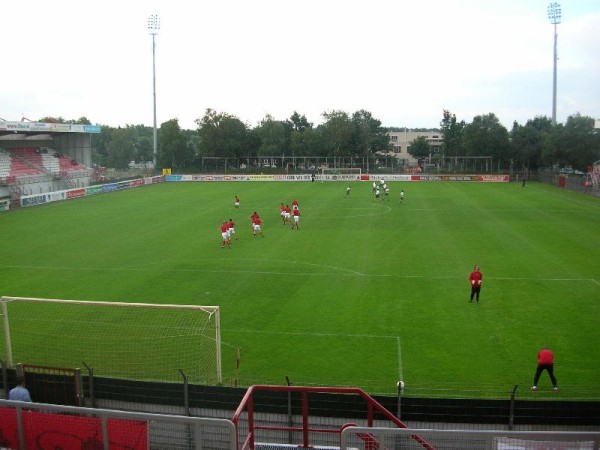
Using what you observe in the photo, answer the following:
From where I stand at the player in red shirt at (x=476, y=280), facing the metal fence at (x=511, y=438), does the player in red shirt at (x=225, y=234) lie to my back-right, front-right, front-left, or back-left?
back-right

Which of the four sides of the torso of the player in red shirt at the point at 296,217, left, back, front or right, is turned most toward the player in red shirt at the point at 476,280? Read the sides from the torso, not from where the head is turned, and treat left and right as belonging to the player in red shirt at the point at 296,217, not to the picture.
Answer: back

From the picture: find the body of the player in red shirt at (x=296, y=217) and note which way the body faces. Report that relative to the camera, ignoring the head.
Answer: away from the camera

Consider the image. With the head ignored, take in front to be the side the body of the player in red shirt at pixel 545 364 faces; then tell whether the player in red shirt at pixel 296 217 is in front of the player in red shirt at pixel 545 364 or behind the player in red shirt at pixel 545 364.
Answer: in front

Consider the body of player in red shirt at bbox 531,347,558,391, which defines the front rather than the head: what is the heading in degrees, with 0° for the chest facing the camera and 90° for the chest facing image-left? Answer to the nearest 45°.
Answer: approximately 180°

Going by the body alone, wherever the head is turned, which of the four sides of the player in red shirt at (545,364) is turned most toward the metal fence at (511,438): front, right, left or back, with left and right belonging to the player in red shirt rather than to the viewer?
back

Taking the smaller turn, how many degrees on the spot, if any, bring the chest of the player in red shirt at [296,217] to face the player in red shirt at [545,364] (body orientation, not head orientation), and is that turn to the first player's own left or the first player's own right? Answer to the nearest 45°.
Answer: approximately 180°
